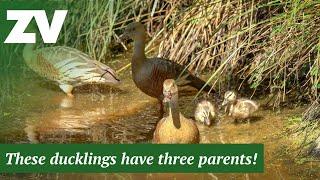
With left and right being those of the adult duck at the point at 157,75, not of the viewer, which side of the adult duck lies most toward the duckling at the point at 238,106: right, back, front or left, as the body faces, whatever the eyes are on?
back

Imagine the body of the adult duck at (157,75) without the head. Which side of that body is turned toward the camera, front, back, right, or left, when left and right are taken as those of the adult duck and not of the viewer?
left

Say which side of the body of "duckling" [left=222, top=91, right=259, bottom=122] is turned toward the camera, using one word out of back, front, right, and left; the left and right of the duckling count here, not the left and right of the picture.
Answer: left

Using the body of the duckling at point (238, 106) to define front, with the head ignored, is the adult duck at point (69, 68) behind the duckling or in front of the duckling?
in front
